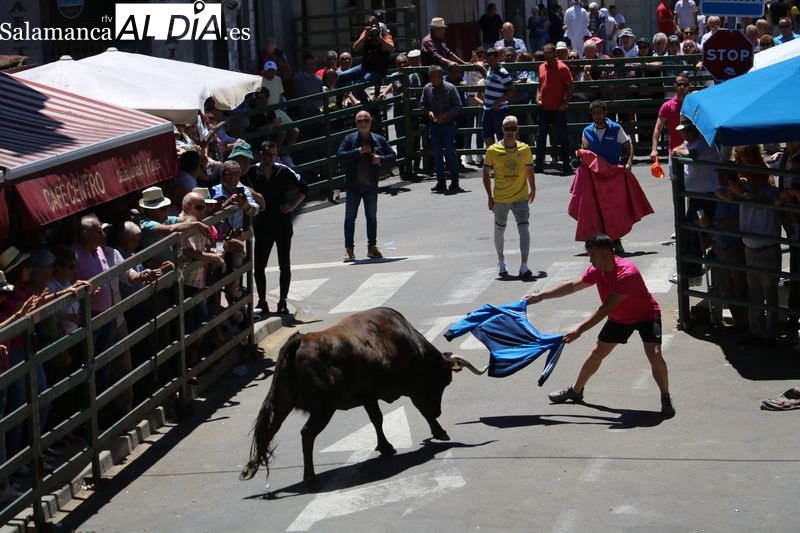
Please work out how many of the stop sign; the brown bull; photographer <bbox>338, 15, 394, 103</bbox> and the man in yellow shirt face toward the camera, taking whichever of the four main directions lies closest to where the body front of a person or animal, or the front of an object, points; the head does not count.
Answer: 3

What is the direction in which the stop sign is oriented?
toward the camera

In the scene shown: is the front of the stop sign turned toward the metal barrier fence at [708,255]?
yes

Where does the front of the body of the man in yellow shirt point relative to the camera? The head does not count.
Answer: toward the camera

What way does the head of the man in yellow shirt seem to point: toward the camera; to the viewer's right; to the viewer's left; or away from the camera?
toward the camera

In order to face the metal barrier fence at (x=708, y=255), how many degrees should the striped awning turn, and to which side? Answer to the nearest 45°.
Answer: approximately 45° to its left

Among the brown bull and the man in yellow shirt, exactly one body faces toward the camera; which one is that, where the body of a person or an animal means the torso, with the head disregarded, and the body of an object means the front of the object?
the man in yellow shirt

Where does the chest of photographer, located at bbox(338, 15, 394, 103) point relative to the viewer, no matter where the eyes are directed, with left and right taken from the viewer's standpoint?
facing the viewer

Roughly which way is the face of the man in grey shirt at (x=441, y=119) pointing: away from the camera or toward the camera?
toward the camera

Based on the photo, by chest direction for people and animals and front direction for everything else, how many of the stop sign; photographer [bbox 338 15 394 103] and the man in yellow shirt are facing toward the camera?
3

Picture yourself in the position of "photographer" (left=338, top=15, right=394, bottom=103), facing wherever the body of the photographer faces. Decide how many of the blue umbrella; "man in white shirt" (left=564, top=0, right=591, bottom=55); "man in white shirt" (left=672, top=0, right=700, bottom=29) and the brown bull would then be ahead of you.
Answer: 2

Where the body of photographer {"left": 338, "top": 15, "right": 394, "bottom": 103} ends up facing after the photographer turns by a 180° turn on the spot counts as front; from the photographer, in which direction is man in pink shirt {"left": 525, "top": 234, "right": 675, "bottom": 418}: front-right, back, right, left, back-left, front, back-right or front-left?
back

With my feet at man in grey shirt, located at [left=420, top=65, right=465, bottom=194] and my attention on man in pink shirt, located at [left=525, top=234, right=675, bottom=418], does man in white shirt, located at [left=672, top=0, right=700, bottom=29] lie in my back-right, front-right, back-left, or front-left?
back-left

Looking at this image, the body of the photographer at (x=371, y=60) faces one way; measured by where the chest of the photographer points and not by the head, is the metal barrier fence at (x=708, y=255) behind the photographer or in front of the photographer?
in front

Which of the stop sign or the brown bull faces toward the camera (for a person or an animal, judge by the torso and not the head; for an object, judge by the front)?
the stop sign

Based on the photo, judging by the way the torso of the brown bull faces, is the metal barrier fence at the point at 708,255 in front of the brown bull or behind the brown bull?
in front

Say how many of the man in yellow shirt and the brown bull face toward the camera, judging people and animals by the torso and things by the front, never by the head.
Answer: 1

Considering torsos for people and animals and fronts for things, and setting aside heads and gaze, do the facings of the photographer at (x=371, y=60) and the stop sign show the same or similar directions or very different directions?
same or similar directions

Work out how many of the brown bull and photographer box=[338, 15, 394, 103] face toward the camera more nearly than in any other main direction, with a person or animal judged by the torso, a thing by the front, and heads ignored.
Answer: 1
